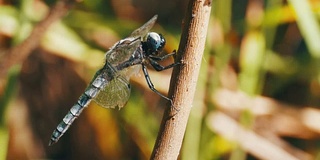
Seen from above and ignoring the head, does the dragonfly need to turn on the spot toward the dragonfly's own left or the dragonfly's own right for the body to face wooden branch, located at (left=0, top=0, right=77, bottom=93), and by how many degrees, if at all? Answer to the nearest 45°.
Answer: approximately 135° to the dragonfly's own left

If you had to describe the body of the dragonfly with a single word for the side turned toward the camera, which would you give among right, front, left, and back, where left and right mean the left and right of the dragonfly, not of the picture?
right
